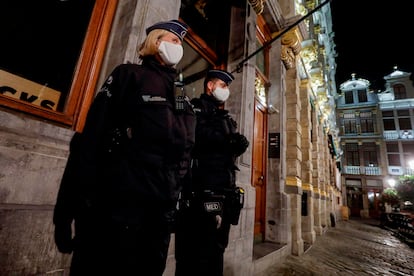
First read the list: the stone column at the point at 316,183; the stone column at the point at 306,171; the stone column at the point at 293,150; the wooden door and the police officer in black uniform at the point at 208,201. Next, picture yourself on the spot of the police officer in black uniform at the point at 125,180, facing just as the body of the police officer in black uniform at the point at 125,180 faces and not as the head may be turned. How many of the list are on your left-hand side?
5

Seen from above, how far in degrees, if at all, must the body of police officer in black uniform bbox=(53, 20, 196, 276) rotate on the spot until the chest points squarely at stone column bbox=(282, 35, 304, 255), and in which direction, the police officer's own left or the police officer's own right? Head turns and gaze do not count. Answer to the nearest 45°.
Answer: approximately 90° to the police officer's own left

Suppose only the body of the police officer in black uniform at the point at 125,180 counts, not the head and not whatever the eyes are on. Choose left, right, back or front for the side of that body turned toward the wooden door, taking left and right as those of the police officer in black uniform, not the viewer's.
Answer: left

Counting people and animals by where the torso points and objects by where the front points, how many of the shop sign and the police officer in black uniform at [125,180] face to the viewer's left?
0

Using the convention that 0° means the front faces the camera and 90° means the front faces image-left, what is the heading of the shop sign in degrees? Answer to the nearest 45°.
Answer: approximately 315°

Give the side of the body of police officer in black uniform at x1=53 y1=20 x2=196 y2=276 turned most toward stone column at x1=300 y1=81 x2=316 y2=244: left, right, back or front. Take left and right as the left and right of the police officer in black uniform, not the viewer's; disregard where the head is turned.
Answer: left

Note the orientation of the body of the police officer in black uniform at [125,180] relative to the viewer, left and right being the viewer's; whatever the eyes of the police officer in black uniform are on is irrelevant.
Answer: facing the viewer and to the right of the viewer

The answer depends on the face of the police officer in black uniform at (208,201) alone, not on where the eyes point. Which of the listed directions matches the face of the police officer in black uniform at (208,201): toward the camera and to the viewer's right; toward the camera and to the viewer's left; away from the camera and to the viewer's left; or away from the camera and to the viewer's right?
toward the camera and to the viewer's right

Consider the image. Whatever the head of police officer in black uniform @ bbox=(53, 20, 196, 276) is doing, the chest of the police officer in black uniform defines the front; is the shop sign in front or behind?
behind

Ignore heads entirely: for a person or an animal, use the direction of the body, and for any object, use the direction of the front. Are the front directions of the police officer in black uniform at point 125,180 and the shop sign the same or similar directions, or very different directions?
same or similar directions
